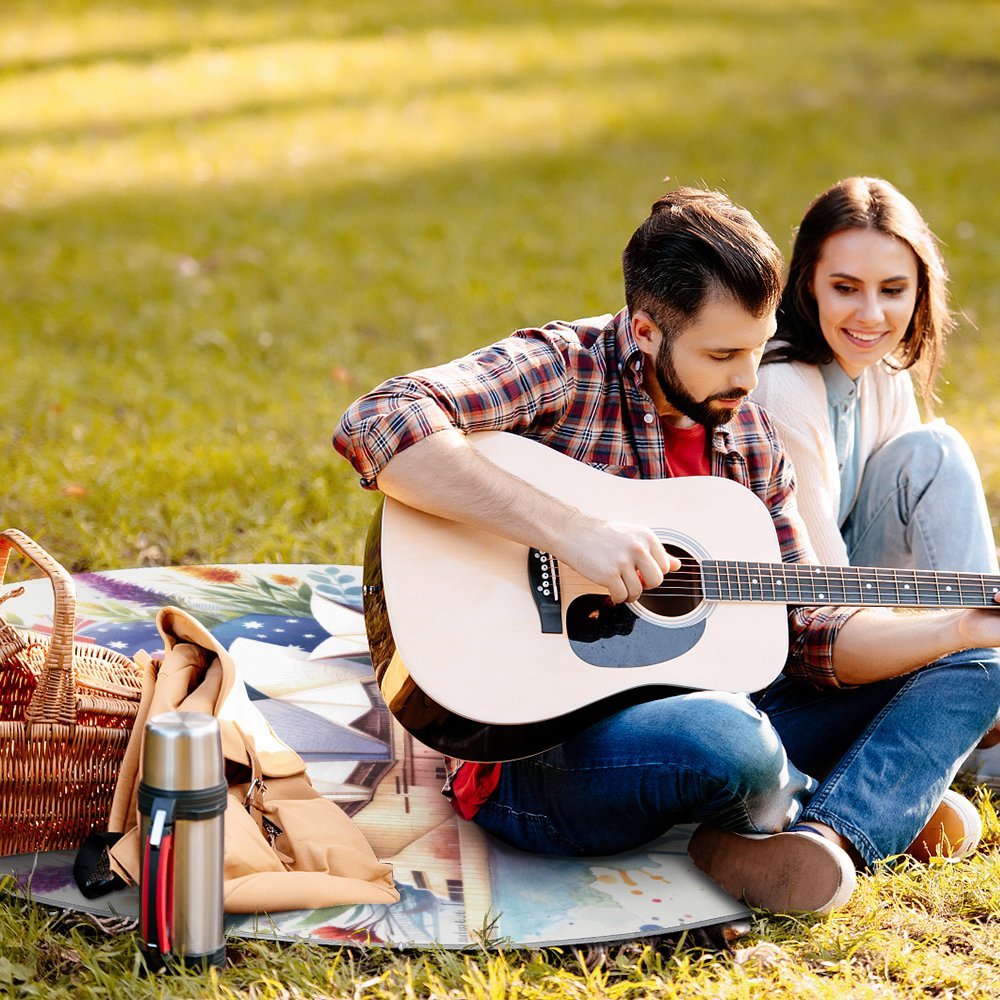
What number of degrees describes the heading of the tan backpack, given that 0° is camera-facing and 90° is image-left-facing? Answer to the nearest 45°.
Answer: approximately 315°

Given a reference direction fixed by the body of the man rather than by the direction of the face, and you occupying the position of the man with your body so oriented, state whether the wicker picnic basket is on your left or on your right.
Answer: on your right

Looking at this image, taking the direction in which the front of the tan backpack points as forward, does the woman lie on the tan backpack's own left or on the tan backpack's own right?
on the tan backpack's own left

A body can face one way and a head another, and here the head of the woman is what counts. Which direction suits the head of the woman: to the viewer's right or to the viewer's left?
to the viewer's left

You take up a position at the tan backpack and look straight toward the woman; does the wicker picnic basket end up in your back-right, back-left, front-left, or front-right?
back-left

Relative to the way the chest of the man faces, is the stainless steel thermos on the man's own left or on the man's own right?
on the man's own right

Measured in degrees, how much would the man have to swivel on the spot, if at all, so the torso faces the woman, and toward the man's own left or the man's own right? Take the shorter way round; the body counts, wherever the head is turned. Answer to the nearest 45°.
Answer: approximately 90° to the man's own left
